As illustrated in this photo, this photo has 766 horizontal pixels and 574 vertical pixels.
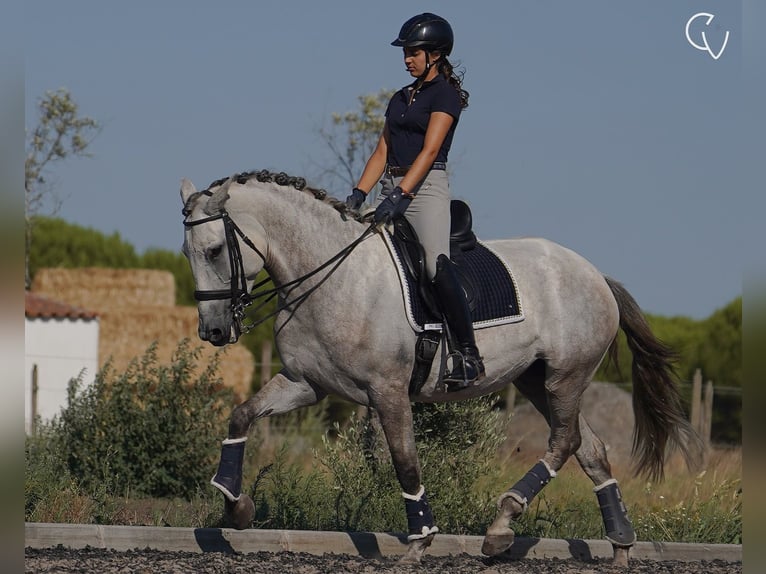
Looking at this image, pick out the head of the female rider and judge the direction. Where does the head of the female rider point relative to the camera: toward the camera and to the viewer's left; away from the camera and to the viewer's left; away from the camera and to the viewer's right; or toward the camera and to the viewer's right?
toward the camera and to the viewer's left

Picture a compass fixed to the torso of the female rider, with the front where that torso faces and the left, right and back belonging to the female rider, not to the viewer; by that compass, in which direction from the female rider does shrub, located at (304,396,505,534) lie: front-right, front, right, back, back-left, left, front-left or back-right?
back-right

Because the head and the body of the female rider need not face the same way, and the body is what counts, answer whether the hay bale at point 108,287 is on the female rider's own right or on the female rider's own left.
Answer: on the female rider's own right

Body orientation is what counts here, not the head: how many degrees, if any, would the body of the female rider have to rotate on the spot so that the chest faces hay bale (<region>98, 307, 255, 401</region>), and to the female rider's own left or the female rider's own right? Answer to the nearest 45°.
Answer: approximately 135° to the female rider's own right

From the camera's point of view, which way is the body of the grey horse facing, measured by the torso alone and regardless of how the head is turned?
to the viewer's left

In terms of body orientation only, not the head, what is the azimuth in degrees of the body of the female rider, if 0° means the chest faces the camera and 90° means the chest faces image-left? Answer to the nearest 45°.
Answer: approximately 45°

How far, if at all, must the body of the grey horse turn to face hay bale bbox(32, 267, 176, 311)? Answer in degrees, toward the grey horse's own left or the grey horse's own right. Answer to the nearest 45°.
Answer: approximately 90° to the grey horse's own right

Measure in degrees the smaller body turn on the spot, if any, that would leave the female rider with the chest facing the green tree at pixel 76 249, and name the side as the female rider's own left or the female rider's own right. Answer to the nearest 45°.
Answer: approximately 135° to the female rider's own right

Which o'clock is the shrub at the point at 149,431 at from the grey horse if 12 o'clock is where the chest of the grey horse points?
The shrub is roughly at 2 o'clock from the grey horse.

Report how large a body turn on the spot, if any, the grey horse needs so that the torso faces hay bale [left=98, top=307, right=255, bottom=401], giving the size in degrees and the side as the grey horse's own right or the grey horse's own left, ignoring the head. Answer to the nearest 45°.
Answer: approximately 90° to the grey horse's own right
